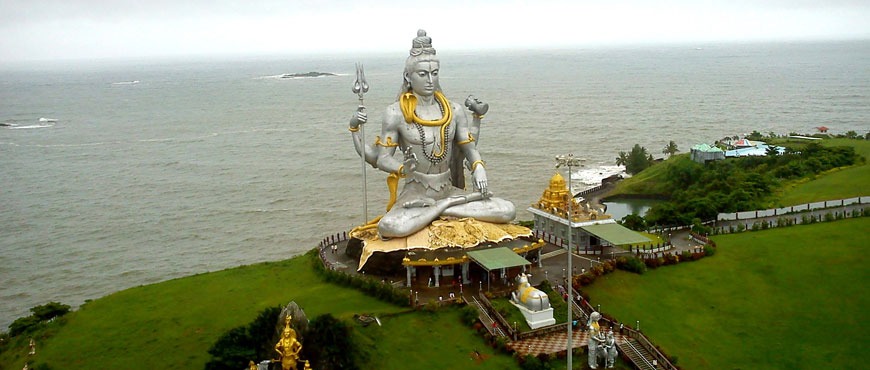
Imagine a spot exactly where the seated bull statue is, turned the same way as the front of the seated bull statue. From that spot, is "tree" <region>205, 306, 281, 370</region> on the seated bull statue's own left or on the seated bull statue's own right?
on the seated bull statue's own left

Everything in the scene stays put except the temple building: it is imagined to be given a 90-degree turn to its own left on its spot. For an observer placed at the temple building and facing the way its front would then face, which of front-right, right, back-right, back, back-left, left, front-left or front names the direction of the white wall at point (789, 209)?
front

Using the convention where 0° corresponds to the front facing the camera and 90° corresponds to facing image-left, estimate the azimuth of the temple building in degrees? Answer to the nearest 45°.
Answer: approximately 315°

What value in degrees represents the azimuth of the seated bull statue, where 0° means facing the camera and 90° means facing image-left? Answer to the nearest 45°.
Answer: approximately 135°

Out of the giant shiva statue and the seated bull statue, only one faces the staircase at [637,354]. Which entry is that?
the giant shiva statue

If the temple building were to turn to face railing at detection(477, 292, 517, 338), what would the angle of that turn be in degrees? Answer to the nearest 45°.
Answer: approximately 45° to its right

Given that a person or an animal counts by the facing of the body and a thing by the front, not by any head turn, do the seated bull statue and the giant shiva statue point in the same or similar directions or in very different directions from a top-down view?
very different directions

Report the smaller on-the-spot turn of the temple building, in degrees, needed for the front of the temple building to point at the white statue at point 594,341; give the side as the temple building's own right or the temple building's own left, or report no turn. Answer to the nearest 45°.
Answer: approximately 45° to the temple building's own right

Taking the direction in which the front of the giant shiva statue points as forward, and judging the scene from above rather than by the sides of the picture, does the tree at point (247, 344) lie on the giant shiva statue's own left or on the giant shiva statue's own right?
on the giant shiva statue's own right
